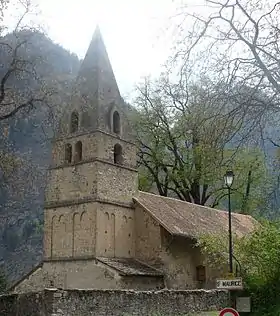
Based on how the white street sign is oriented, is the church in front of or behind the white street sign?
behind

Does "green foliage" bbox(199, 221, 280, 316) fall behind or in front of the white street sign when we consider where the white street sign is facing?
behind

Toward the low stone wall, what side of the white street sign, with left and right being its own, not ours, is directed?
right

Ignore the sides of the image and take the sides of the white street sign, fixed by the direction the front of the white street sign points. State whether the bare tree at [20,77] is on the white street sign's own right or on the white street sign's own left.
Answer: on the white street sign's own right

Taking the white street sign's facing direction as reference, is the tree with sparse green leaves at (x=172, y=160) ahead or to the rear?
to the rear

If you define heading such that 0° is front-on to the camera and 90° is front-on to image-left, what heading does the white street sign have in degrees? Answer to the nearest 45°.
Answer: approximately 0°
